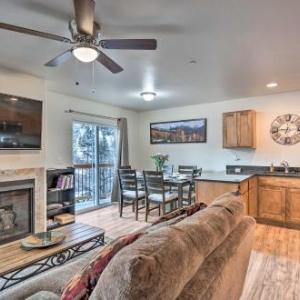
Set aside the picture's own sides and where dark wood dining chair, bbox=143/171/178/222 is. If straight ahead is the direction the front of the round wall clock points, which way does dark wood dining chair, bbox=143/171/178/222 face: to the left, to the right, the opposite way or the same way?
the opposite way

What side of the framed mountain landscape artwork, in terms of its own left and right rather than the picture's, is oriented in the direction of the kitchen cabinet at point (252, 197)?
left

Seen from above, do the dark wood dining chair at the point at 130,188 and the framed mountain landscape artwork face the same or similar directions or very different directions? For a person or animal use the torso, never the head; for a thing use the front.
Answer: very different directions

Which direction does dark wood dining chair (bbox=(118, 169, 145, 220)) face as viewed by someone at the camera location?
facing away from the viewer and to the right of the viewer

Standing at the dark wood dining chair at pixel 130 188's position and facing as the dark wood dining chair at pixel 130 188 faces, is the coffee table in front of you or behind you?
behind

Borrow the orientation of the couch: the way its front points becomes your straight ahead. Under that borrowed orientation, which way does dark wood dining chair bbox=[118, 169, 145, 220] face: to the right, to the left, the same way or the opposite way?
to the right
